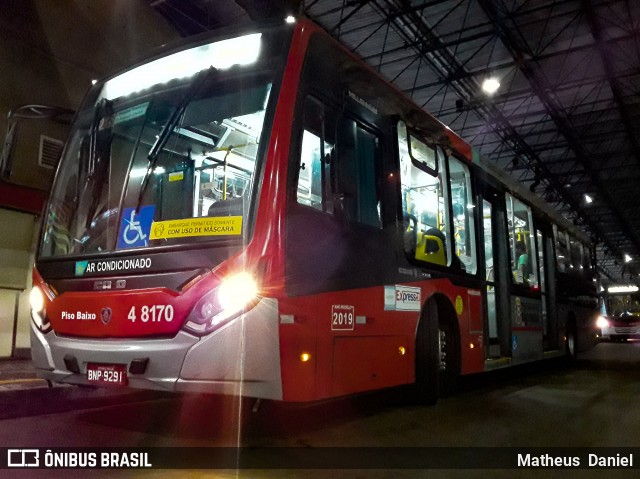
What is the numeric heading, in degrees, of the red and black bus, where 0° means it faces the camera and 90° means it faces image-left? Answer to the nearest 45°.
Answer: approximately 45°

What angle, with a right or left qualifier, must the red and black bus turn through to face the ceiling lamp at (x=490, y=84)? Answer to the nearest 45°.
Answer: approximately 180°
